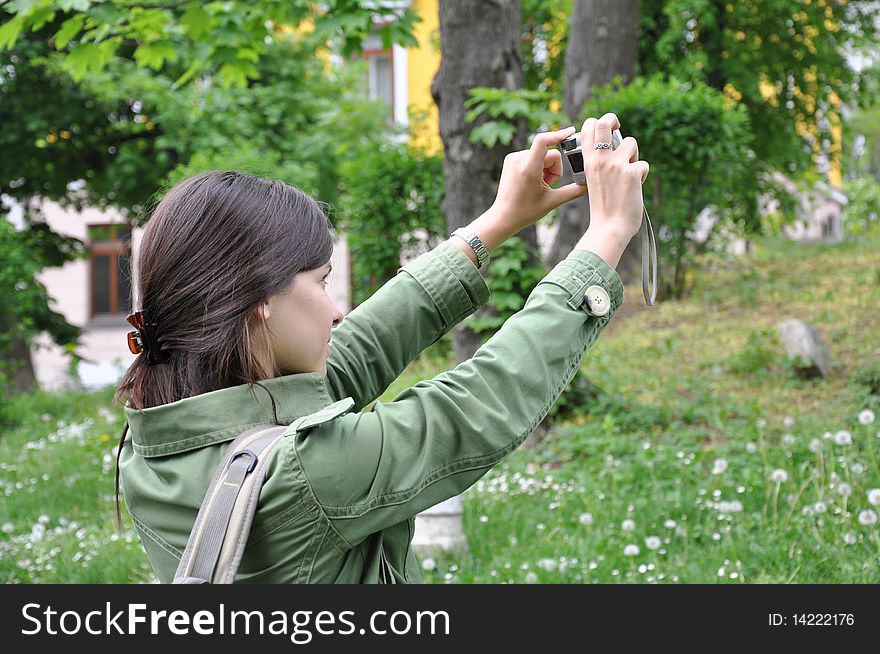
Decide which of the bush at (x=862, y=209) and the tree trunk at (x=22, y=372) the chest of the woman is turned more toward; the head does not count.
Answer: the bush

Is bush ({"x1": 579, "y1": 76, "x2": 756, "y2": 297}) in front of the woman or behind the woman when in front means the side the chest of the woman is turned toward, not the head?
in front

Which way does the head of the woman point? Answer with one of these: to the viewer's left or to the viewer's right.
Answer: to the viewer's right

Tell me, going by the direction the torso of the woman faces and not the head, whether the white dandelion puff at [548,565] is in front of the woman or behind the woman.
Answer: in front

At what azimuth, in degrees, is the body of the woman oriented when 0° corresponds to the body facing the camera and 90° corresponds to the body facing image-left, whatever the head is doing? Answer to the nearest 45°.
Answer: approximately 225°

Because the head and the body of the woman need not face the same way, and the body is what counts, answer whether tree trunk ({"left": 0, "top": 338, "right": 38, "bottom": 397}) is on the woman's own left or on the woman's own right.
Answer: on the woman's own left

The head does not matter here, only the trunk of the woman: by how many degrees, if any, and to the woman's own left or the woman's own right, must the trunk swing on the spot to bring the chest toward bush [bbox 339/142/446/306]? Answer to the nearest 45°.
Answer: approximately 45° to the woman's own left

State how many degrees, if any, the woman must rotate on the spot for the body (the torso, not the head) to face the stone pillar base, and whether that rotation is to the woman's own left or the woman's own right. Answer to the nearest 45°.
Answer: approximately 45° to the woman's own left
